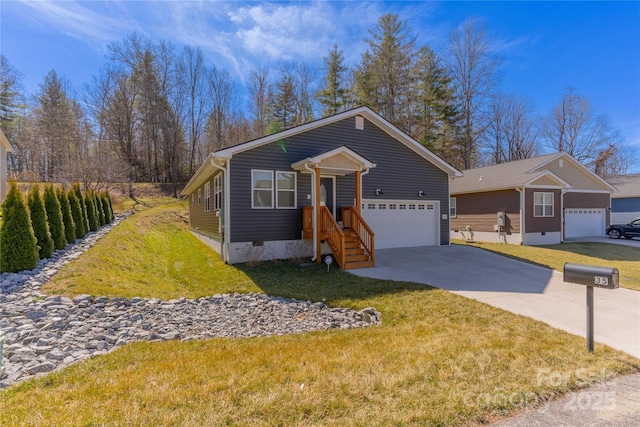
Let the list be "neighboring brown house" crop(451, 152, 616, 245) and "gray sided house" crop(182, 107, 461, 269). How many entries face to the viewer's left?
0

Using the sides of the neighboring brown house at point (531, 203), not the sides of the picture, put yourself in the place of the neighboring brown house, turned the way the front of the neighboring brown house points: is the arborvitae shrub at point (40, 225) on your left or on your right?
on your right

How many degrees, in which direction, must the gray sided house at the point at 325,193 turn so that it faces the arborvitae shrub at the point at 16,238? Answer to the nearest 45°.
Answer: approximately 90° to its right

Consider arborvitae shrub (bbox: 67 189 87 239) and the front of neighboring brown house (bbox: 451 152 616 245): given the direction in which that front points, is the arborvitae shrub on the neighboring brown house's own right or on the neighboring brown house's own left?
on the neighboring brown house's own right

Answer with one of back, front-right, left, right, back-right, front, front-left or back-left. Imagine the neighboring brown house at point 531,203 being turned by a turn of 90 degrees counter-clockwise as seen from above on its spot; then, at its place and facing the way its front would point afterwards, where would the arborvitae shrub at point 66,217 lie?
back

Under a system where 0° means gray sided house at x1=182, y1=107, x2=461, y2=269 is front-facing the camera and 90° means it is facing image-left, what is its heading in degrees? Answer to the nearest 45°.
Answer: approximately 315°

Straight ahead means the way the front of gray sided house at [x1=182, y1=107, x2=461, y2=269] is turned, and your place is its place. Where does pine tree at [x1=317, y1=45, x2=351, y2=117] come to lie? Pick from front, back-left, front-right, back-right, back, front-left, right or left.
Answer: back-left

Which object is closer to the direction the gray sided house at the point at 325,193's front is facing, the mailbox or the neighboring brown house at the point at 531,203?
the mailbox

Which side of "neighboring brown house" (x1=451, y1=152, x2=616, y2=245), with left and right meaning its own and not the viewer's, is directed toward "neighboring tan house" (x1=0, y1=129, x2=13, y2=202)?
right

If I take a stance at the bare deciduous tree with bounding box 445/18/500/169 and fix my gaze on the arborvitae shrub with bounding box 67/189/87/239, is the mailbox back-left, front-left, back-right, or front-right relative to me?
front-left

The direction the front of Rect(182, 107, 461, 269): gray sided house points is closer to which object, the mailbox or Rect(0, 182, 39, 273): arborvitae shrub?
the mailbox

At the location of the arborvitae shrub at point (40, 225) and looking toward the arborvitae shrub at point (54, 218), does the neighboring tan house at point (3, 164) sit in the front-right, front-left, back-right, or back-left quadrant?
front-left

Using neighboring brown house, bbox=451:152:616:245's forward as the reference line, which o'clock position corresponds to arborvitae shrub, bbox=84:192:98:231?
The arborvitae shrub is roughly at 3 o'clock from the neighboring brown house.

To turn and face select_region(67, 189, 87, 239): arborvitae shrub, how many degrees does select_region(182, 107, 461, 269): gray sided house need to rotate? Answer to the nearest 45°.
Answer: approximately 135° to its right

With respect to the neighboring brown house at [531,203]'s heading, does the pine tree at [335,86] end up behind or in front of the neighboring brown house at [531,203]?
behind

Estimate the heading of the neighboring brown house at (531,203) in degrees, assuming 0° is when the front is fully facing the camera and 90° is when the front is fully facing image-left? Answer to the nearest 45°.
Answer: approximately 315°
